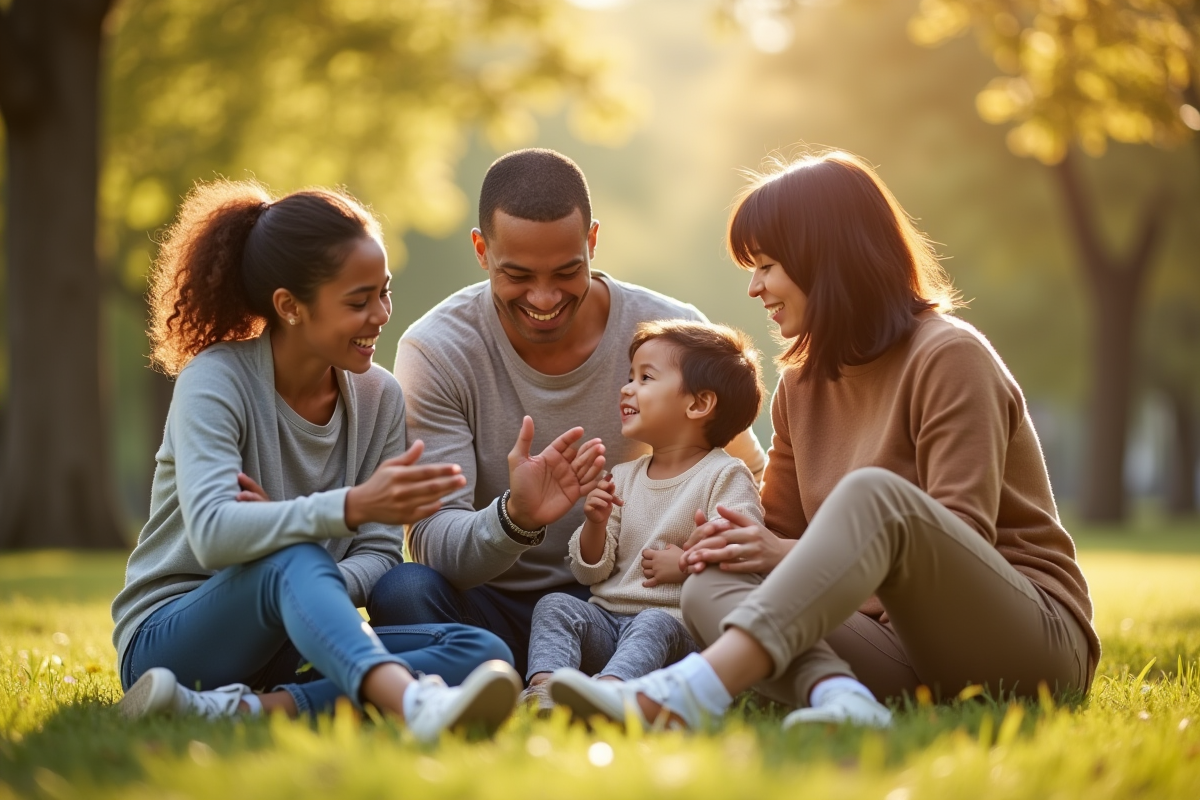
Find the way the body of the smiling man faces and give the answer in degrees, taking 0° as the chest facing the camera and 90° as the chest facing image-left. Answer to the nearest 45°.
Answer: approximately 0°

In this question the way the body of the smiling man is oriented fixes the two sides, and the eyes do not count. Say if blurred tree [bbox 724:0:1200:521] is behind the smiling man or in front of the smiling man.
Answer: behind

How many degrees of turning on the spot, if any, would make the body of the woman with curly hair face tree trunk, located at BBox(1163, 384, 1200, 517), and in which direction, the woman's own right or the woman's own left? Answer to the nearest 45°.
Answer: approximately 90° to the woman's own left

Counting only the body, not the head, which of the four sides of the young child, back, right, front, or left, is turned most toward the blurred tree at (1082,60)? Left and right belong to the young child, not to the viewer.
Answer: back

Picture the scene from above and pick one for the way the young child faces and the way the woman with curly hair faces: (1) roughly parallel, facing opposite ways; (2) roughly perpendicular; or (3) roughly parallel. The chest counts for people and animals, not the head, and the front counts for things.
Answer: roughly perpendicular

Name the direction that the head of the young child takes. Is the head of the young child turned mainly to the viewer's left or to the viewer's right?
to the viewer's left

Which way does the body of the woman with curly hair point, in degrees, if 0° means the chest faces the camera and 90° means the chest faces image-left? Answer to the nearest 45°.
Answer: approximately 315°

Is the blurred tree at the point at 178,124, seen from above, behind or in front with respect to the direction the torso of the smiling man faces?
behind
